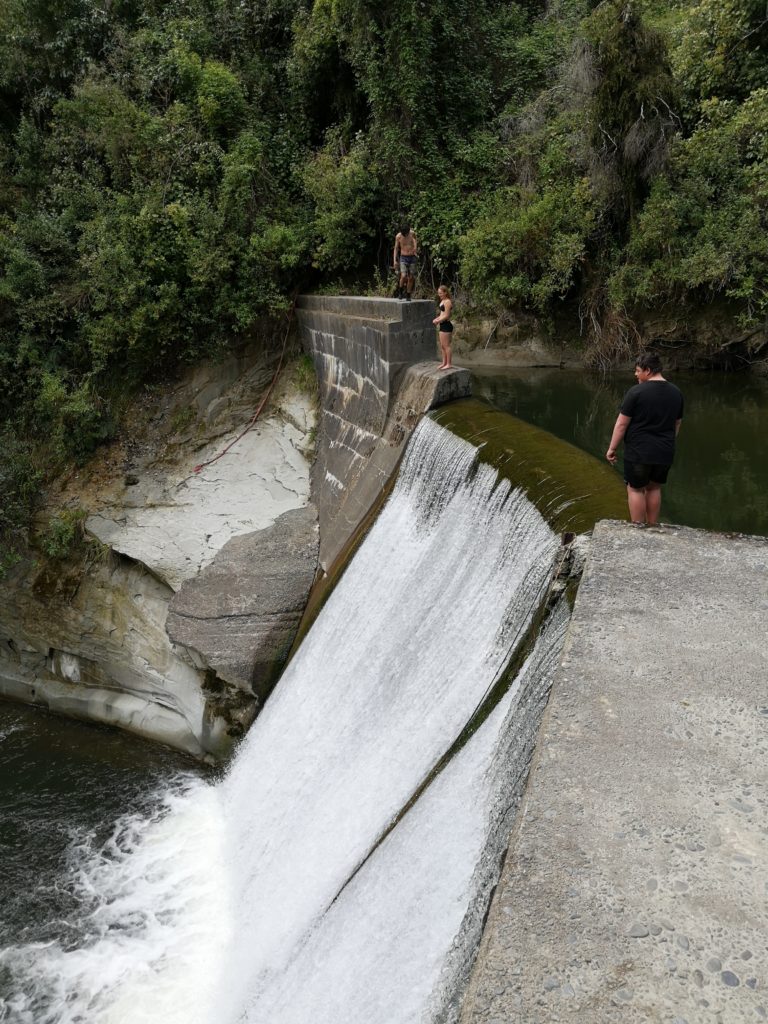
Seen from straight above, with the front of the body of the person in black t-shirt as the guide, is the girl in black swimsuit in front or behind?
in front

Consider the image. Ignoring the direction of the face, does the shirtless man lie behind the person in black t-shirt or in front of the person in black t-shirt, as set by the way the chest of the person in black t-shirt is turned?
in front

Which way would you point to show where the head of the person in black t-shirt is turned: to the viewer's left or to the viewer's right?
to the viewer's left

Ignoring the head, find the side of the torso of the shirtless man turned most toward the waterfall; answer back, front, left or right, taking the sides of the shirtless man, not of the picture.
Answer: front

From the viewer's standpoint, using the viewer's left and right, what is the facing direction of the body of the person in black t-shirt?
facing away from the viewer and to the left of the viewer

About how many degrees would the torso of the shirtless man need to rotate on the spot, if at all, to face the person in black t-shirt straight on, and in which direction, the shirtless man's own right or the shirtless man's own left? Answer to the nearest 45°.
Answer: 0° — they already face them

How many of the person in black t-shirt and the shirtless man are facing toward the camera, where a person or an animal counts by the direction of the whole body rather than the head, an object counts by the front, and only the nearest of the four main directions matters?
1

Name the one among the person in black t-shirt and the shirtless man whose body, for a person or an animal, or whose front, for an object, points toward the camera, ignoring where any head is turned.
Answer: the shirtless man
